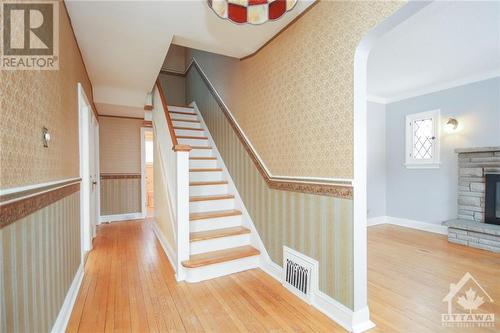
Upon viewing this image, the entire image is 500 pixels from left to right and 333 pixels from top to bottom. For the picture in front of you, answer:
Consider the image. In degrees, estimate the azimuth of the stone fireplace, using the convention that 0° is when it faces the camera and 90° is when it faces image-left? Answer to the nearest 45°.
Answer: approximately 45°

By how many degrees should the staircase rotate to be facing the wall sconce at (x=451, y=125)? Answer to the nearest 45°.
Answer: approximately 90° to its left

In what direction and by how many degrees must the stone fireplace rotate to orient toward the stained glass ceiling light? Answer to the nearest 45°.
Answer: approximately 45° to its left

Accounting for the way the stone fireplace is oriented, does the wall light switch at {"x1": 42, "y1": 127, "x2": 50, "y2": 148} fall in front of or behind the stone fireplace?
in front

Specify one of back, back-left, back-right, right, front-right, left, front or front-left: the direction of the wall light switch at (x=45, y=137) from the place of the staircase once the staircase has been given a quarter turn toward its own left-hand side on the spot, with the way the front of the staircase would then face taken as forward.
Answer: back-right

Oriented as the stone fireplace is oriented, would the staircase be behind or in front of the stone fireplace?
in front

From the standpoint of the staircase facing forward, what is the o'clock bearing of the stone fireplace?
The stone fireplace is roughly at 9 o'clock from the staircase.

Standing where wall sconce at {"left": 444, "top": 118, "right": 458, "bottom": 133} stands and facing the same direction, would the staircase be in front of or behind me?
in front

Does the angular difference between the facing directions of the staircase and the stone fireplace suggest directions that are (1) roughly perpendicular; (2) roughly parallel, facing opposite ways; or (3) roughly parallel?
roughly perpendicular

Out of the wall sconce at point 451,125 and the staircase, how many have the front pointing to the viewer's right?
0

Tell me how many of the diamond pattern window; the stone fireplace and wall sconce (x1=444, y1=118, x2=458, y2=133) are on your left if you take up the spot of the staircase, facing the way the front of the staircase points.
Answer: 3
